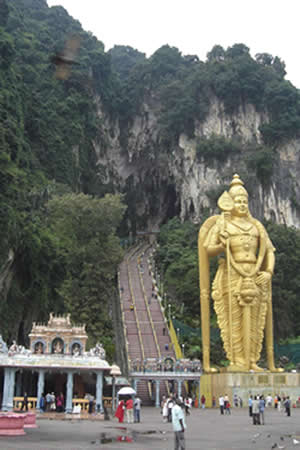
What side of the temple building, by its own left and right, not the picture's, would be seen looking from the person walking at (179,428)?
front

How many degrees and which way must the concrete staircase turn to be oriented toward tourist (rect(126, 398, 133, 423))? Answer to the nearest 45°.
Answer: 0° — it already faces them

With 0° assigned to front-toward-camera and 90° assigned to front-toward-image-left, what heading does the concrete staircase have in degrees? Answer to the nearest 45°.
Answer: approximately 0°

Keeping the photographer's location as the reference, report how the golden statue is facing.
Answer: facing the viewer and to the right of the viewer

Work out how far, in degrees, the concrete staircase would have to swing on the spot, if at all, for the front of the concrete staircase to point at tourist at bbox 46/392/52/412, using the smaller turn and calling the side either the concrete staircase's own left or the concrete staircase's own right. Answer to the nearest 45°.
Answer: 0° — it already faces them

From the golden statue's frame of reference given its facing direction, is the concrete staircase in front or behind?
behind
